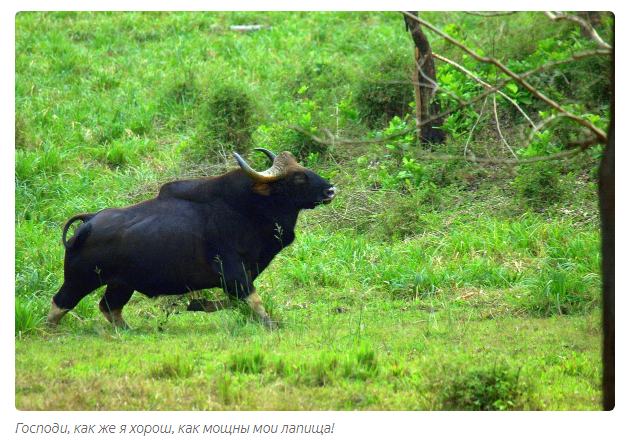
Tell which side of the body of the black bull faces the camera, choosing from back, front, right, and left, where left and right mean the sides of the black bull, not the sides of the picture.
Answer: right

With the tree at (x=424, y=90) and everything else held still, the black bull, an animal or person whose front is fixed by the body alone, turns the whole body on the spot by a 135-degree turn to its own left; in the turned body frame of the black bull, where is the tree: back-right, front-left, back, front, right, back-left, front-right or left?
right

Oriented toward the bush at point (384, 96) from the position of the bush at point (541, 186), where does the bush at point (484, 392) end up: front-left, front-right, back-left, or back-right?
back-left

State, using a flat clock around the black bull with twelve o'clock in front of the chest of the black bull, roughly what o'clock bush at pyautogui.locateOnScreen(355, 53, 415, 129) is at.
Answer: The bush is roughly at 10 o'clock from the black bull.

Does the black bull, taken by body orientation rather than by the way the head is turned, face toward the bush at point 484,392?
no

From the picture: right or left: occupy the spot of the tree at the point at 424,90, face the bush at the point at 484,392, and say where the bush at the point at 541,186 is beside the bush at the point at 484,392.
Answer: left

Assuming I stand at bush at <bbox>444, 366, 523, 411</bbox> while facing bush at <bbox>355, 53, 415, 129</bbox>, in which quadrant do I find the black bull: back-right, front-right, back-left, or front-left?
front-left
